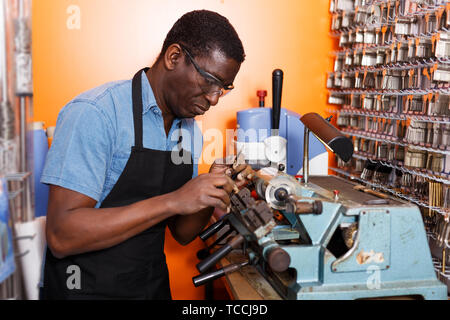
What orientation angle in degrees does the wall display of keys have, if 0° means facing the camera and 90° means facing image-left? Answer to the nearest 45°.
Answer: approximately 45°

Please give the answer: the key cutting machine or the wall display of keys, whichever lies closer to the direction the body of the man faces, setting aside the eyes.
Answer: the key cutting machine

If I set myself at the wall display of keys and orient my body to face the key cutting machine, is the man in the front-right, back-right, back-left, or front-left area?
front-right

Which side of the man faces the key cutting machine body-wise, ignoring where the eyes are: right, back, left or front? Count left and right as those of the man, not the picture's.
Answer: front

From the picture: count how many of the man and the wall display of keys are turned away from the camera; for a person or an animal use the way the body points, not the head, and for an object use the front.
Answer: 0

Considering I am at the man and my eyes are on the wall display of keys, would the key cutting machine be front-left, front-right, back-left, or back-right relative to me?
front-right

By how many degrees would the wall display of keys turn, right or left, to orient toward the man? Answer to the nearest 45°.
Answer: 0° — it already faces them

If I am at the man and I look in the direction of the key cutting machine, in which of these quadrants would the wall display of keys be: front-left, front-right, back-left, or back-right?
front-left
